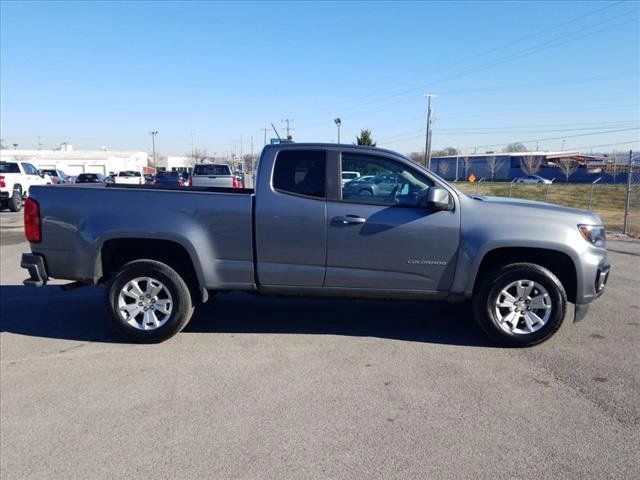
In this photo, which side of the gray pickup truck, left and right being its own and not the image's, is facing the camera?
right

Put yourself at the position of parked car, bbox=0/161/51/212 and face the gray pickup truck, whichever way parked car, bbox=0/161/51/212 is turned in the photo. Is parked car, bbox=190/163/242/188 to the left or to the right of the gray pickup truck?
left

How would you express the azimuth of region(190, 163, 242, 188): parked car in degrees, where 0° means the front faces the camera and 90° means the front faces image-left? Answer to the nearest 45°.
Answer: approximately 180°

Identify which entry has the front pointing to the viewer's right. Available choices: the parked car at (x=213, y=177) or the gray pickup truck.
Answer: the gray pickup truck

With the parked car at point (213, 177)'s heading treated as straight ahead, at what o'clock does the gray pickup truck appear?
The gray pickup truck is roughly at 6 o'clock from the parked car.

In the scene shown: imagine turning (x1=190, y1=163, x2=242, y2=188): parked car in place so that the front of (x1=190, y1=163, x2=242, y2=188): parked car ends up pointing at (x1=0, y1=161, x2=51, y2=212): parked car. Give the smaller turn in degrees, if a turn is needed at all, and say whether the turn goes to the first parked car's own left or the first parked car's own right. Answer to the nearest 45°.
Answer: approximately 90° to the first parked car's own left

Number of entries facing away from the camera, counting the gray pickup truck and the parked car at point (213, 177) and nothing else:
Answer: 1
